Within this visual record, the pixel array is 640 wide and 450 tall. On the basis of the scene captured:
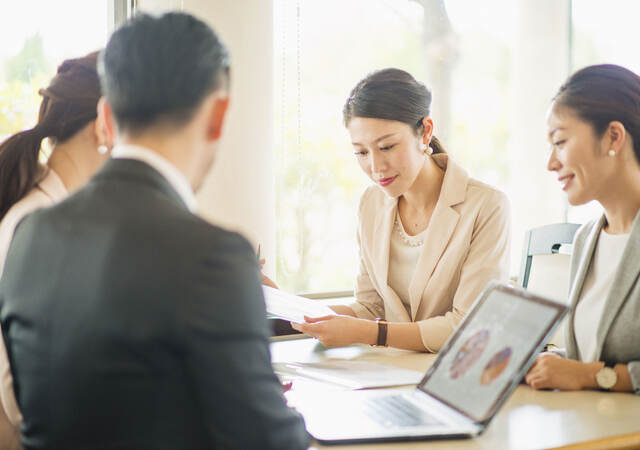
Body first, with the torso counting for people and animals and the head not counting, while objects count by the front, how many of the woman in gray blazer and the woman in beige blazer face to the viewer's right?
0

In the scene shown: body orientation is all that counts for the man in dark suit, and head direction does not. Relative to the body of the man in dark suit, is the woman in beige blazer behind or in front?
in front

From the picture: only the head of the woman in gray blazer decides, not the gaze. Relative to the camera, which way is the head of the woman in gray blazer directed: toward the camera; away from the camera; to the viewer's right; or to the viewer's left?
to the viewer's left

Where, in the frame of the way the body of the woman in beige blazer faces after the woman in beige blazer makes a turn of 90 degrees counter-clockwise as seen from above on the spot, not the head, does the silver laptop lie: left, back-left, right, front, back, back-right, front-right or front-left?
front-right

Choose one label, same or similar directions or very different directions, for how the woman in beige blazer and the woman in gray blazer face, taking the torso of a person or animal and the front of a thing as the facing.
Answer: same or similar directions

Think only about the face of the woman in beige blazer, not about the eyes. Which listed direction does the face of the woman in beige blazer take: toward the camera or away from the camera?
toward the camera

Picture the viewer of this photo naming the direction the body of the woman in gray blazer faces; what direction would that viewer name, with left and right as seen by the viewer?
facing the viewer and to the left of the viewer

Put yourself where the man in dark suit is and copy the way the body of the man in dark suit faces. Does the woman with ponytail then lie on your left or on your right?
on your left

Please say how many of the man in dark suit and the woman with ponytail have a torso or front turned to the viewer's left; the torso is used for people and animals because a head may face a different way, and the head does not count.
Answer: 0

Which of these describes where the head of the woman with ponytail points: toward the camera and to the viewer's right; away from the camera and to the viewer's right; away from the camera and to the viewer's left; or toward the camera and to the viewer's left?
away from the camera and to the viewer's right
